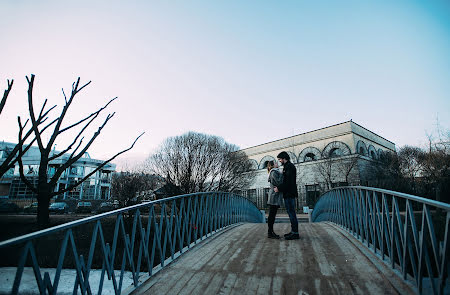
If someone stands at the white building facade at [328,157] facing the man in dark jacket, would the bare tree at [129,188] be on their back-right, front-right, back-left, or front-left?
front-right

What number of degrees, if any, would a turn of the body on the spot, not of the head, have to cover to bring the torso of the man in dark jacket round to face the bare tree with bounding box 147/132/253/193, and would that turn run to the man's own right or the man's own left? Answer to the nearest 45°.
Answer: approximately 45° to the man's own right

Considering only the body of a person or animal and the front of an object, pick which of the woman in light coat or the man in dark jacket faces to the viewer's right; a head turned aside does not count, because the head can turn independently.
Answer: the woman in light coat

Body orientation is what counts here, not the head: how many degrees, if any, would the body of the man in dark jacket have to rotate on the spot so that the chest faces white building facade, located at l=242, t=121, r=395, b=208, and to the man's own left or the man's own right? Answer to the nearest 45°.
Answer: approximately 90° to the man's own right

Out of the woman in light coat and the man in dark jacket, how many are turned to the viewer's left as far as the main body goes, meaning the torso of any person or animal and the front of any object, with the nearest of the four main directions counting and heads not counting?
1

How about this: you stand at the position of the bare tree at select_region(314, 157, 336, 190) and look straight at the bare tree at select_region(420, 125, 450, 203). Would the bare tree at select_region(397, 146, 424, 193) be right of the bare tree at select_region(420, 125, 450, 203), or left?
left

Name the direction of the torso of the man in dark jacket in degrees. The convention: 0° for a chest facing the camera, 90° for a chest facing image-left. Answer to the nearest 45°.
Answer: approximately 90°

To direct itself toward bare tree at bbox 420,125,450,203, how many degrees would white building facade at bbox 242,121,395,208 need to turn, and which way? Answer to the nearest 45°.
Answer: approximately 90° to its left

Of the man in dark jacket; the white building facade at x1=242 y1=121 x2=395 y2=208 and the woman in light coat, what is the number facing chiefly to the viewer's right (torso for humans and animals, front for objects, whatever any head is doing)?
1

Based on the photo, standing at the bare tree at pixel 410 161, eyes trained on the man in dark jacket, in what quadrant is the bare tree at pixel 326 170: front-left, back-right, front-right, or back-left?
front-right

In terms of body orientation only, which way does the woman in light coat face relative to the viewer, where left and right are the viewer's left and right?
facing to the right of the viewer

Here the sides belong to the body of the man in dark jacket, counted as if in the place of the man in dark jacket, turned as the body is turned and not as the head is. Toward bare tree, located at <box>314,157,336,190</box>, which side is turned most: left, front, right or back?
right

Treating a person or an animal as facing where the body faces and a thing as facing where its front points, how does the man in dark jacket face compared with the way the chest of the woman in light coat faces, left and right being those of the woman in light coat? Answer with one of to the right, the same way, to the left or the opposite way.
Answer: the opposite way

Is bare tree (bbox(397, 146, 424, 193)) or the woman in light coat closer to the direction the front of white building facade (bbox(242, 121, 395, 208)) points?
the woman in light coat

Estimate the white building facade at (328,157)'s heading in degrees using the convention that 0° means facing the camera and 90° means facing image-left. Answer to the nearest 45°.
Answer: approximately 45°

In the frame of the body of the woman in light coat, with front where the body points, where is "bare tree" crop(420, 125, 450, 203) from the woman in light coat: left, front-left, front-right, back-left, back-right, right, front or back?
front-left
